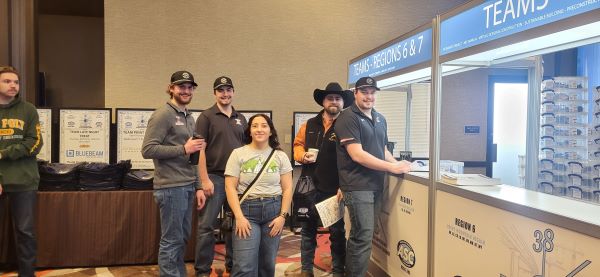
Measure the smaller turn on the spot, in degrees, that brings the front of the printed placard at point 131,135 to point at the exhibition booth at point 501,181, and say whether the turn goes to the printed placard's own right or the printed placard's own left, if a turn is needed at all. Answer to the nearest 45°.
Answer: approximately 45° to the printed placard's own left

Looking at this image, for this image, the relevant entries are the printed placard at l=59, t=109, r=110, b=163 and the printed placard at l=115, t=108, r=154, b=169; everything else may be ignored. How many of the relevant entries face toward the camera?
2

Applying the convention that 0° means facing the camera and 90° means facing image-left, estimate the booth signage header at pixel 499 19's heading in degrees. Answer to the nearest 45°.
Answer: approximately 45°

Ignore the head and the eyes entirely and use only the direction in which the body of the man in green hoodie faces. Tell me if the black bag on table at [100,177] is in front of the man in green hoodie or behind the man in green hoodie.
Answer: behind
